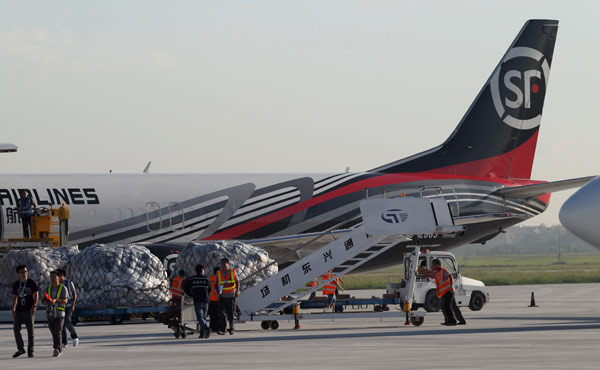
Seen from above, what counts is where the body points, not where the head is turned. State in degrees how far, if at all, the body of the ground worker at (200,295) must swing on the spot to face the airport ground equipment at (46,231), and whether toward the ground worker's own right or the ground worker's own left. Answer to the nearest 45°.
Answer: approximately 45° to the ground worker's own left

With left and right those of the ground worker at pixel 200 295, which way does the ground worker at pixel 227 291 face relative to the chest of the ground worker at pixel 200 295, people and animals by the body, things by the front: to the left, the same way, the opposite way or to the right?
the opposite way

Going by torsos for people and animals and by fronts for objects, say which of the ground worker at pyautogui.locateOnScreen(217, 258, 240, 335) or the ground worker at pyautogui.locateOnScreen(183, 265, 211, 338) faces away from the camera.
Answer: the ground worker at pyautogui.locateOnScreen(183, 265, 211, 338)

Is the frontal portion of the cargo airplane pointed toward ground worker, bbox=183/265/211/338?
no

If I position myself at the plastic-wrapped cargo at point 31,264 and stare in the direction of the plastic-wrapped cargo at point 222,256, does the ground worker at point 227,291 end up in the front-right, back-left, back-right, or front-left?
front-right

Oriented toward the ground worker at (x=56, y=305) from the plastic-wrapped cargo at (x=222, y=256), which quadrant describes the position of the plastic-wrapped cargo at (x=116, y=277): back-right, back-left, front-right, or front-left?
front-right

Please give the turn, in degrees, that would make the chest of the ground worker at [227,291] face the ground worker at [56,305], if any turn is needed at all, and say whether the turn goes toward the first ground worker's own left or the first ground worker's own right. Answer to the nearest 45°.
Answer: approximately 45° to the first ground worker's own right

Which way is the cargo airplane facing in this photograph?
to the viewer's left

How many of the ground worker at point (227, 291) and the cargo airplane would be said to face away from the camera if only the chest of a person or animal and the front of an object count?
0

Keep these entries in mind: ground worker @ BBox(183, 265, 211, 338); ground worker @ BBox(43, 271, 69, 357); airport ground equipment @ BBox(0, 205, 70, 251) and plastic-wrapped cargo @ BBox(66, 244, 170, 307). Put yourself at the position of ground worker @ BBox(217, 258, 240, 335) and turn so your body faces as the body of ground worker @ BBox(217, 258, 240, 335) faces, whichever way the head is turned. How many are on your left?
0

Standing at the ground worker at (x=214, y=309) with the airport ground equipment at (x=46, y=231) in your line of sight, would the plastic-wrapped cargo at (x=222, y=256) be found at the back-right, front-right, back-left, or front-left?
front-right

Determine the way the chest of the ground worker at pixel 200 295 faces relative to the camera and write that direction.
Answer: away from the camera

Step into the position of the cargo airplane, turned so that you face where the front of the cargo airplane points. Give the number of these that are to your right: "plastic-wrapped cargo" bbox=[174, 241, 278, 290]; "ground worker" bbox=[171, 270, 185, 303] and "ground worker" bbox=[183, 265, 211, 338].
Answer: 0

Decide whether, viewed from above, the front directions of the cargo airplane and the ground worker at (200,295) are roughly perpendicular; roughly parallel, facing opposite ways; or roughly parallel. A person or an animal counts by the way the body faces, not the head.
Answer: roughly perpendicular
